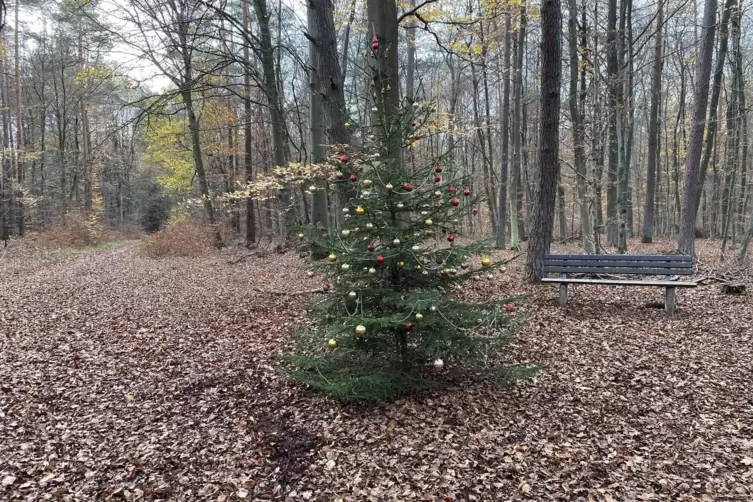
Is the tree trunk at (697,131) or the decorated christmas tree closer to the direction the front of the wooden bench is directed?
the decorated christmas tree

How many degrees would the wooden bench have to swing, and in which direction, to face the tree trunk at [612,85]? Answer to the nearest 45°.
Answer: approximately 180°

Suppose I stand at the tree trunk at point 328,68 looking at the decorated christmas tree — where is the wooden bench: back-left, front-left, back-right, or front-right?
front-left

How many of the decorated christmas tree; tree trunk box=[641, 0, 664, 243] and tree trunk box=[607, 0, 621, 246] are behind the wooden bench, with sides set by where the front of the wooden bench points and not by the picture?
2

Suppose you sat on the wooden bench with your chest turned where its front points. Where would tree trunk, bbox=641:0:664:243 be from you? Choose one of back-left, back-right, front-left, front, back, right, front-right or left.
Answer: back

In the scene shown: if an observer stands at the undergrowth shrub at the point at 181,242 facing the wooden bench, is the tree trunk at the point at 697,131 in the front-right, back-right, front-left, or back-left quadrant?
front-left

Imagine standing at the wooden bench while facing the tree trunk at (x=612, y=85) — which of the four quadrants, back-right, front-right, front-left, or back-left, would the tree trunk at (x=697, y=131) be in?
front-right

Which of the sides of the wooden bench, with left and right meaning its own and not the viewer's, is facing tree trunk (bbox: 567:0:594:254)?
back

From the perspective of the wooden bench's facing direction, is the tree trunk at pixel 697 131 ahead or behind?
behind

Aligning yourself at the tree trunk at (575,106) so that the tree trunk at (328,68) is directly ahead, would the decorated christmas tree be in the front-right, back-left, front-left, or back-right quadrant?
front-left

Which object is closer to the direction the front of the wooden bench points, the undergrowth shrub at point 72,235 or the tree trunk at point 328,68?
the tree trunk

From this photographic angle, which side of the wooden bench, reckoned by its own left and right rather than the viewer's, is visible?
front

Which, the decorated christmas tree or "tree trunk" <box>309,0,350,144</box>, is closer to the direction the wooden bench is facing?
the decorated christmas tree

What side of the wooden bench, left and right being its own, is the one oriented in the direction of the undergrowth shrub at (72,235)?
right
